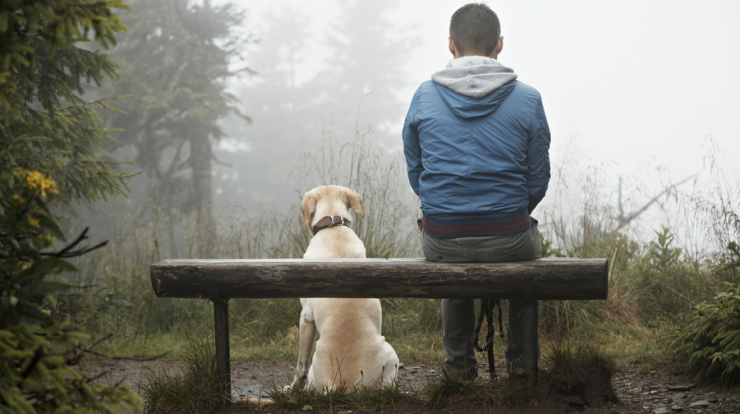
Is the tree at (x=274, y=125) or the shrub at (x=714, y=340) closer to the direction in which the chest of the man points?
the tree

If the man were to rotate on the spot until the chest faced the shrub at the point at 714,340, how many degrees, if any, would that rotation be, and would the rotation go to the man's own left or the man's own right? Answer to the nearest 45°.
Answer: approximately 45° to the man's own right

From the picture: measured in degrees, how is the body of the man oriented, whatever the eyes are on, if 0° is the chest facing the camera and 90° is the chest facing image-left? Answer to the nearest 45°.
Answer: approximately 180°

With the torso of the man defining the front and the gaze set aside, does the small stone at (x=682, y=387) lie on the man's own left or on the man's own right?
on the man's own right
